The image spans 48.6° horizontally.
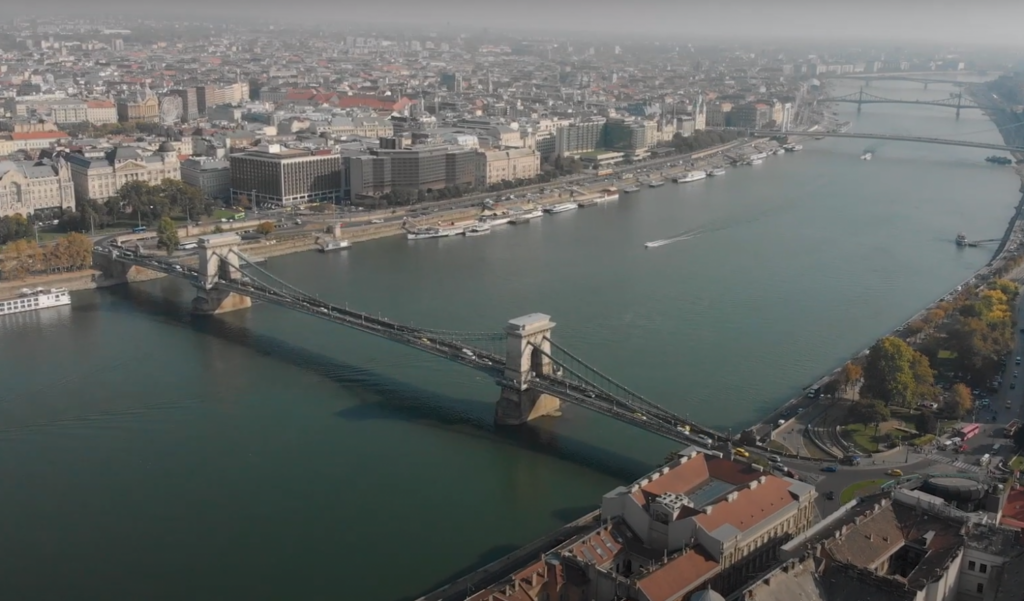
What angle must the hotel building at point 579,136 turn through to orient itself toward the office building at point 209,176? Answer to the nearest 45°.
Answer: approximately 90° to its right

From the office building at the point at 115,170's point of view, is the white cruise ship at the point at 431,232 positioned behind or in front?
in front

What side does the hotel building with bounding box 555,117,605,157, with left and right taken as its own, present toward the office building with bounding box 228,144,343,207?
right

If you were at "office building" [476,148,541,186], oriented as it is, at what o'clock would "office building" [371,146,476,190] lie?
"office building" [371,146,476,190] is roughly at 3 o'clock from "office building" [476,148,541,186].

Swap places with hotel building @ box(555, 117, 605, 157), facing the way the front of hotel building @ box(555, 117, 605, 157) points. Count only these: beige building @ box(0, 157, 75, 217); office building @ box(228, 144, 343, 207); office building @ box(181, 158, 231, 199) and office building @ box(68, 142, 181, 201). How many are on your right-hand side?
4

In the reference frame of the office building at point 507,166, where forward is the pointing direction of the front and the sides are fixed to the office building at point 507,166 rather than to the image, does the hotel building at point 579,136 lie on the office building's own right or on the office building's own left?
on the office building's own left

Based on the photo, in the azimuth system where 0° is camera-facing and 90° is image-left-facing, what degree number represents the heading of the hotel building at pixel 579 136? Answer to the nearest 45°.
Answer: approximately 315°

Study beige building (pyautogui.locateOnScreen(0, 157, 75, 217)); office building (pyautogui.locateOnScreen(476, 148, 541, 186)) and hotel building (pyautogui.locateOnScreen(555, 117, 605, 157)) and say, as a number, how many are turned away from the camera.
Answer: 0

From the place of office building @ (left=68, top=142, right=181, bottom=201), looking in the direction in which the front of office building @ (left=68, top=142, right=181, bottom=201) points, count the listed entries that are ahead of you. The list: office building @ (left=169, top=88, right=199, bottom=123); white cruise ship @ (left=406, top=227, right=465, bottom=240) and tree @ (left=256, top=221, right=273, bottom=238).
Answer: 2

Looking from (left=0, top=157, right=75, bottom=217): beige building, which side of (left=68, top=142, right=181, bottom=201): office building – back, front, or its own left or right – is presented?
right

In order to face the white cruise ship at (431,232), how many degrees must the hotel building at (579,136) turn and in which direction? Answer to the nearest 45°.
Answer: approximately 45° to its right

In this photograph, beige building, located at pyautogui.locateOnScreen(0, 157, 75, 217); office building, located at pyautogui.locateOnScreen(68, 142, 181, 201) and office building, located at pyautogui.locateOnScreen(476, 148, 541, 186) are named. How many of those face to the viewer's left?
0

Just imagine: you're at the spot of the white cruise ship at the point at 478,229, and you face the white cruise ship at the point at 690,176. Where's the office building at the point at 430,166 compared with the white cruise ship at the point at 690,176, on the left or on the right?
left

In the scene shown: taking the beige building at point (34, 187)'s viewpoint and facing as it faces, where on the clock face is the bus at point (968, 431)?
The bus is roughly at 11 o'clock from the beige building.

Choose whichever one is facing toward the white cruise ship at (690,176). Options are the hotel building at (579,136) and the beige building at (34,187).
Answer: the hotel building

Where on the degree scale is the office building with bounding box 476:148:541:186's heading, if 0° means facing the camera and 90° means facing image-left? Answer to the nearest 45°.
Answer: approximately 315°

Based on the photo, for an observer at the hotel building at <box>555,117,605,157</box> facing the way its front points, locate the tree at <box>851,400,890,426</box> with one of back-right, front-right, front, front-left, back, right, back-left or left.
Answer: front-right

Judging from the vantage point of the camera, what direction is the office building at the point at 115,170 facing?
facing the viewer and to the right of the viewer

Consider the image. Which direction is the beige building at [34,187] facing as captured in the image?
toward the camera

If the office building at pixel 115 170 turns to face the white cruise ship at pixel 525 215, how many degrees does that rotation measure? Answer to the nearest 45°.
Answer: approximately 45° to its left
